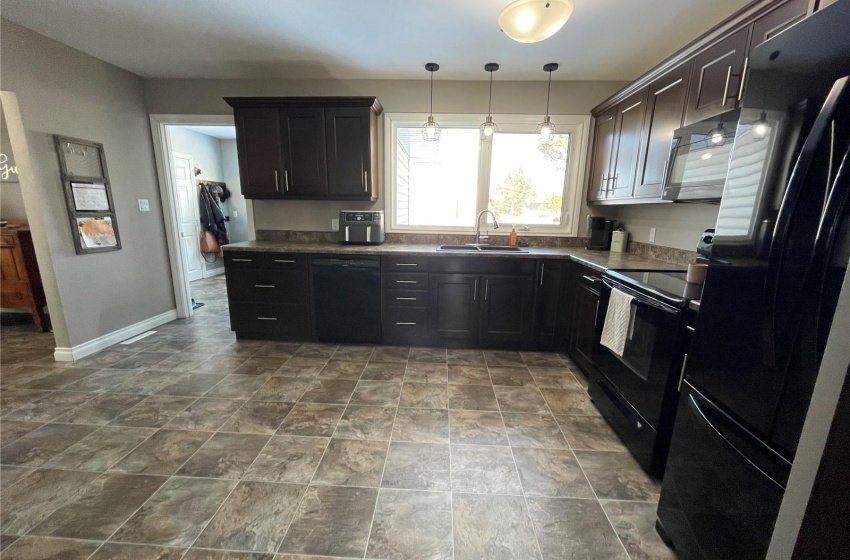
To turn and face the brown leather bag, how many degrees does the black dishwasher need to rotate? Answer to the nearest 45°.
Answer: approximately 135° to its right

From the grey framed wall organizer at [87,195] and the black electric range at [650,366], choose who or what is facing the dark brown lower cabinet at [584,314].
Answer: the grey framed wall organizer

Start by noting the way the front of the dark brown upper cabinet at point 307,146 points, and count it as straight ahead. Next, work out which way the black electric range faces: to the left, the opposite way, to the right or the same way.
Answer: to the right

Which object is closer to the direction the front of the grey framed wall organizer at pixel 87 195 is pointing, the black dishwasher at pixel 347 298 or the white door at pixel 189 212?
the black dishwasher

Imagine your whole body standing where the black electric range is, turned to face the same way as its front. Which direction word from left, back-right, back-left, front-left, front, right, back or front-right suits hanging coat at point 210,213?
front-right

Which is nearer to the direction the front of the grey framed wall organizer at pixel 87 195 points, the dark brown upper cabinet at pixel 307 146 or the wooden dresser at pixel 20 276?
the dark brown upper cabinet

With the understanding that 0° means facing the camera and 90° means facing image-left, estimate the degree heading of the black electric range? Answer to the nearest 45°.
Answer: approximately 45°

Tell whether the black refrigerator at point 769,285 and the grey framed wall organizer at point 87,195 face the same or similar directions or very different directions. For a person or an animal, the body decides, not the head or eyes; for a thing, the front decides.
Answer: very different directions

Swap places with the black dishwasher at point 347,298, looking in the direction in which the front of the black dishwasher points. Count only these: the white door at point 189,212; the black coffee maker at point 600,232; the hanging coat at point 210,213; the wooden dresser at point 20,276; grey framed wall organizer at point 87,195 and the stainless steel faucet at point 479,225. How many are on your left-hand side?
2

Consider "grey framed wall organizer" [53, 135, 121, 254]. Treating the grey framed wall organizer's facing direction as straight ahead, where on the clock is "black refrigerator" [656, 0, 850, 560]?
The black refrigerator is roughly at 1 o'clock from the grey framed wall organizer.

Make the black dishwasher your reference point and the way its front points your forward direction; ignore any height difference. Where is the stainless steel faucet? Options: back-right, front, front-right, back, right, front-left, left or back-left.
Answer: left

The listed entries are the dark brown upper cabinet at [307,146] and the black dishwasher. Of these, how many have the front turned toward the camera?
2

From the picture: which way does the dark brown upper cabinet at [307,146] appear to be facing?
toward the camera

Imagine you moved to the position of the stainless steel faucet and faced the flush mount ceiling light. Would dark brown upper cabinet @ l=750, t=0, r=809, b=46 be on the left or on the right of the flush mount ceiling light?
left

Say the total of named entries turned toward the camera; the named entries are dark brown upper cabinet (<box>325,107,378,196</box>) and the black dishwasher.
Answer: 2

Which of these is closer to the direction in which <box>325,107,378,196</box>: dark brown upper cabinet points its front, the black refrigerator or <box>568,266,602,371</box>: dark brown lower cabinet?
the black refrigerator

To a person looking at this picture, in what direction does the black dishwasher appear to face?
facing the viewer

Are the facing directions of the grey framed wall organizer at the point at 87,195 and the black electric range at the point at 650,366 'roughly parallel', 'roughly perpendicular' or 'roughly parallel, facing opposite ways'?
roughly parallel, facing opposite ways

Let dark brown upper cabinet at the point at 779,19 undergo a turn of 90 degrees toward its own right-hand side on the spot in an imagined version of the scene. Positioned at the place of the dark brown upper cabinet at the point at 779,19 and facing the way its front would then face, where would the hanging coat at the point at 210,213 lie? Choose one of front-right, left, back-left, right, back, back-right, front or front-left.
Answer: front-left
